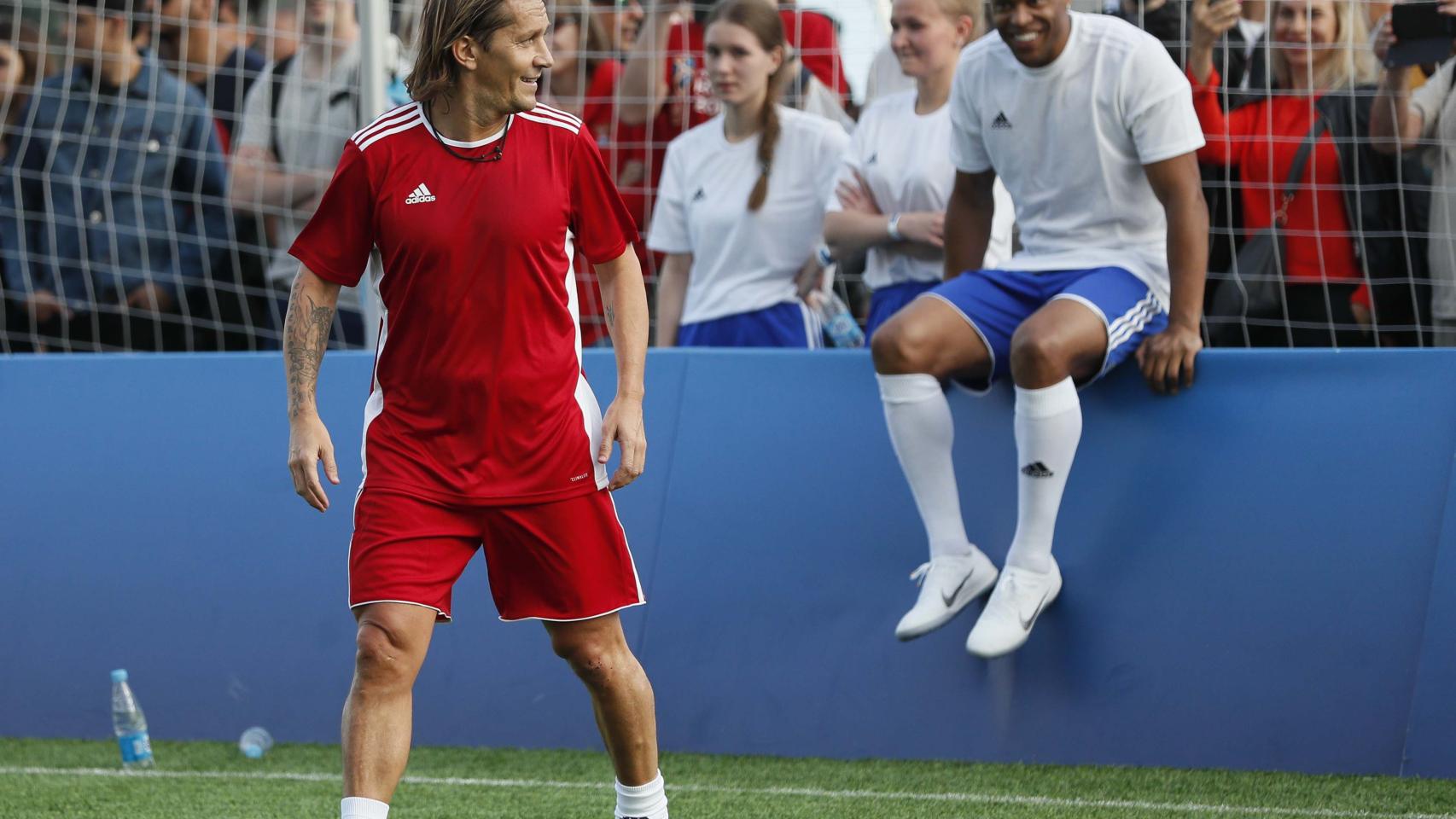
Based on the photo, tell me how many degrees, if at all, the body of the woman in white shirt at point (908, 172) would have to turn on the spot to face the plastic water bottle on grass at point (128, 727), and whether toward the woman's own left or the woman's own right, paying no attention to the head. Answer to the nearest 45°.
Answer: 0° — they already face it

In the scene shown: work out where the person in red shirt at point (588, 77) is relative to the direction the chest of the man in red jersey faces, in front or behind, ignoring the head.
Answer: behind

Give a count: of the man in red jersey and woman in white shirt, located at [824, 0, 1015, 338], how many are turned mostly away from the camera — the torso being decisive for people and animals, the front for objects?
0

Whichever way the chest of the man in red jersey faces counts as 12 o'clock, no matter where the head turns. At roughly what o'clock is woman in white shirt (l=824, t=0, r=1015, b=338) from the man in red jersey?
The woman in white shirt is roughly at 7 o'clock from the man in red jersey.

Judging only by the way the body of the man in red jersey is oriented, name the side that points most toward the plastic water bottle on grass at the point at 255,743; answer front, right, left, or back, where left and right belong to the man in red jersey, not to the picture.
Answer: back

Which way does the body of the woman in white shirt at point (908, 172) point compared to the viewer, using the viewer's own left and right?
facing the viewer and to the left of the viewer

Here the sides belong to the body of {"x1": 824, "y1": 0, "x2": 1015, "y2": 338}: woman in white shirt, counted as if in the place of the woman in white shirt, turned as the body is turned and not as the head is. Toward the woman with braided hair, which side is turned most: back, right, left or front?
right

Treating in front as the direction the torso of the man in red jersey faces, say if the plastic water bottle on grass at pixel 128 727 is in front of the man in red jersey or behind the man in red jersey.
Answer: behind

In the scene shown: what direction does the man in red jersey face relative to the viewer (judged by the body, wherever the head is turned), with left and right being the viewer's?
facing the viewer

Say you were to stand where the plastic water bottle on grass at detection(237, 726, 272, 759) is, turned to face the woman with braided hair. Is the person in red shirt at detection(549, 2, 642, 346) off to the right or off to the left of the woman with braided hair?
left

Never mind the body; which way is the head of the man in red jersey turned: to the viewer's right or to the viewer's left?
to the viewer's right

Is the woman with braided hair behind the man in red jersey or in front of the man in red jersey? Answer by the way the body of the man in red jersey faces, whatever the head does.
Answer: behind
